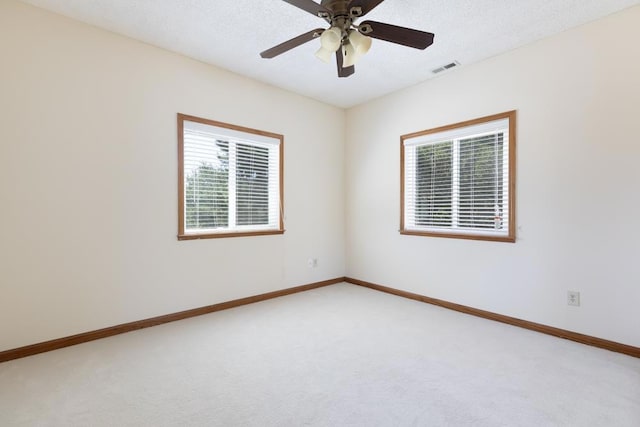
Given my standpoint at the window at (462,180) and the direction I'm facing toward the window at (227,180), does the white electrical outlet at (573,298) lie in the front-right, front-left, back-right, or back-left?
back-left

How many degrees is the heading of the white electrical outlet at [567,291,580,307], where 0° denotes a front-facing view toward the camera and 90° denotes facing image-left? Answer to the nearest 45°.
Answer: approximately 45°

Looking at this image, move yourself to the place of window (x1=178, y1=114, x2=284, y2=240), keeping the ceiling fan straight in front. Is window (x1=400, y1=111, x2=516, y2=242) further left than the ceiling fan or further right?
left

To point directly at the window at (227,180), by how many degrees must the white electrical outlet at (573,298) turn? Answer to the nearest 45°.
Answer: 0° — it already faces it

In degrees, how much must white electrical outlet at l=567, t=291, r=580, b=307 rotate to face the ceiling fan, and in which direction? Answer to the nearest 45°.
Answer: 0° — it already faces it
